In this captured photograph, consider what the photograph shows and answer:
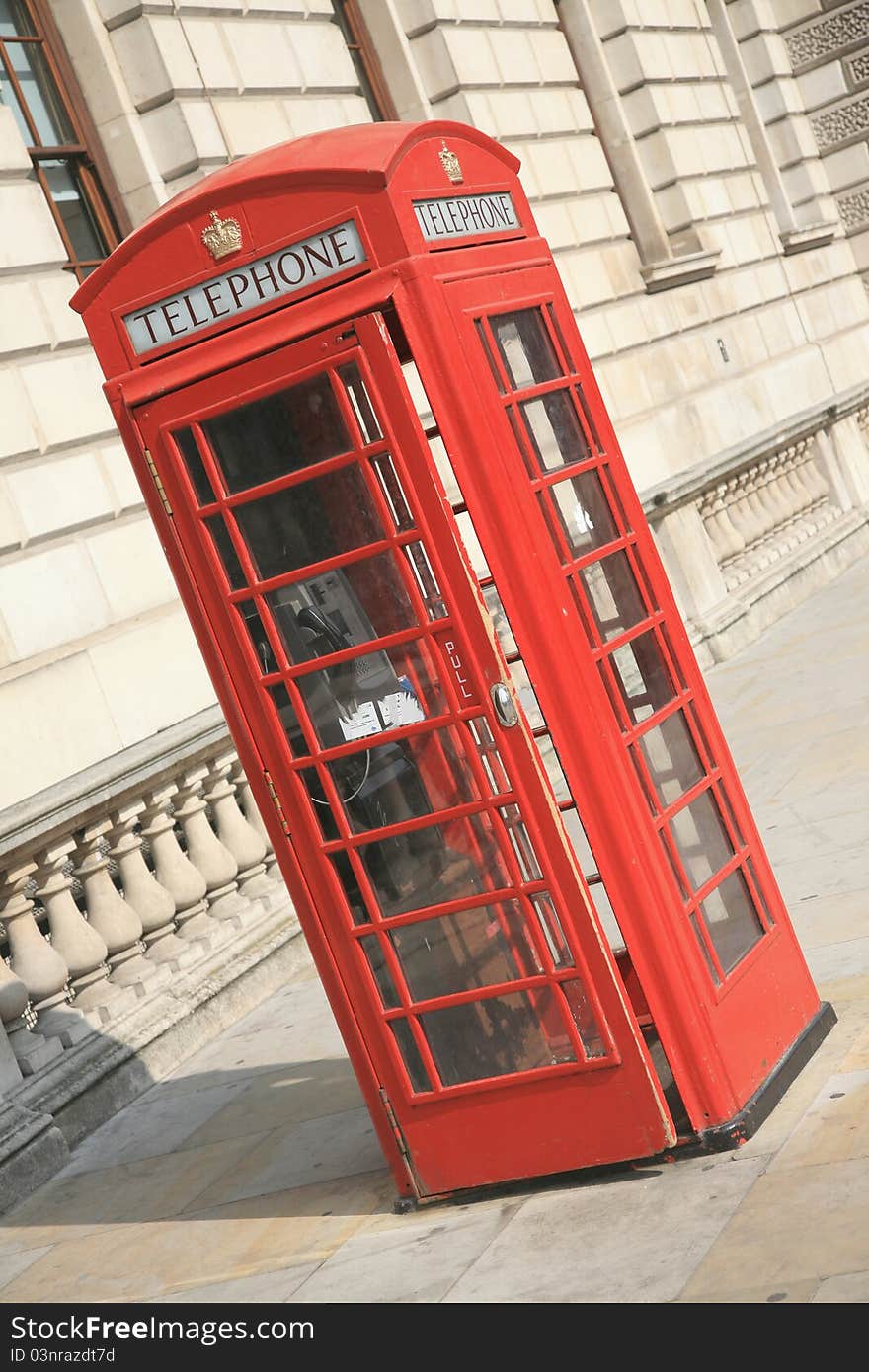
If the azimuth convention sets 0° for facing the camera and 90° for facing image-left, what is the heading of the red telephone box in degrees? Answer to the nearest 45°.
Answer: approximately 45°

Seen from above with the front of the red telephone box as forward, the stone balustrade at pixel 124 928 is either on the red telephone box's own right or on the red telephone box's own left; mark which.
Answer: on the red telephone box's own right
